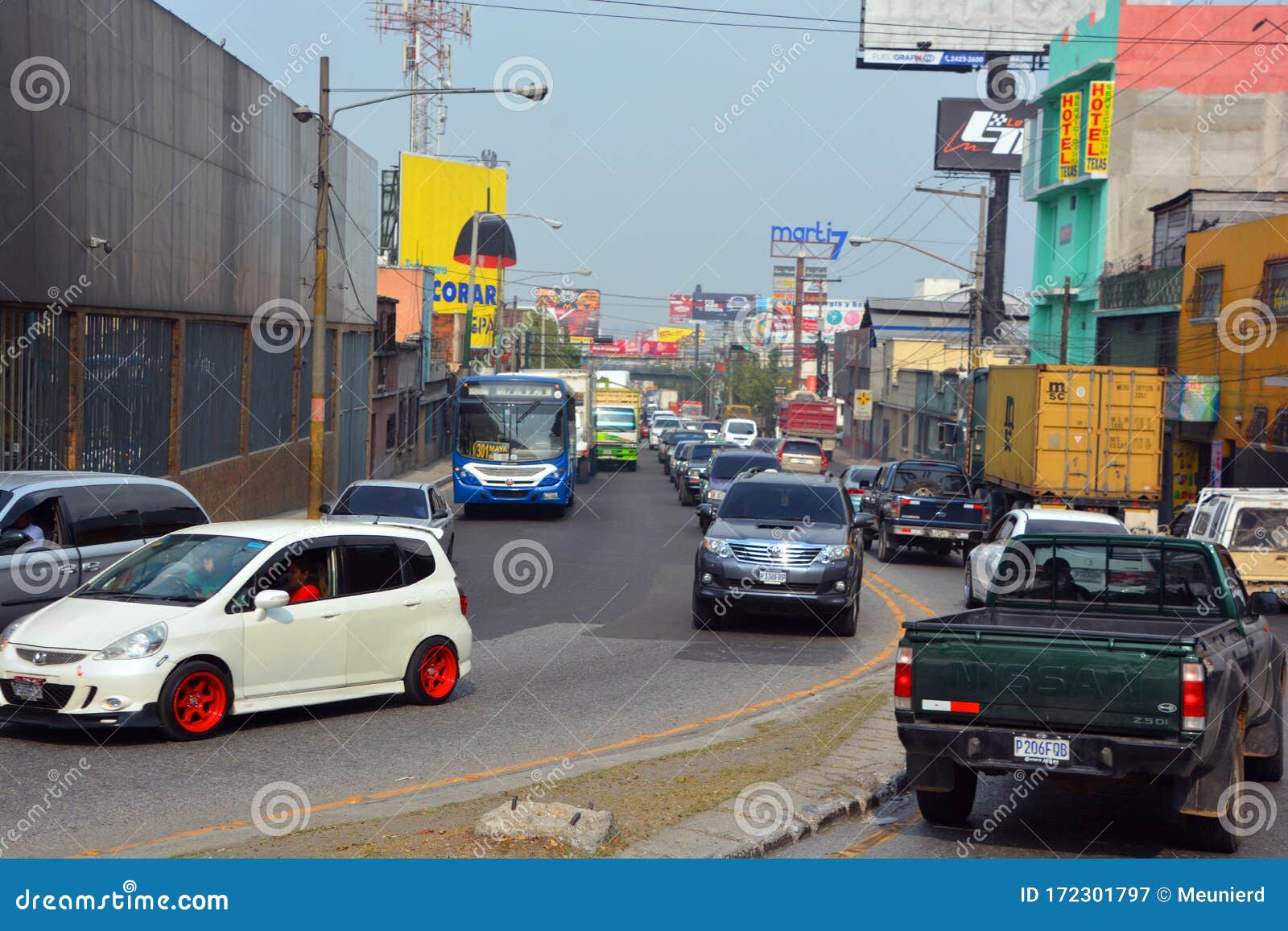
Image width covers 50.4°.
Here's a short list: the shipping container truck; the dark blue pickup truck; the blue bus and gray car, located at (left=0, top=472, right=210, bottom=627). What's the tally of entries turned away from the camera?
2

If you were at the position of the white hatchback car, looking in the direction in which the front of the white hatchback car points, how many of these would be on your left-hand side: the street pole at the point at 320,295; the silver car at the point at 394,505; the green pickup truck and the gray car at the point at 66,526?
1

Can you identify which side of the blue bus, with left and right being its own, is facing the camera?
front

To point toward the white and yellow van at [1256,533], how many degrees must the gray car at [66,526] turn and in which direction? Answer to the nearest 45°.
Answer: approximately 135° to its left

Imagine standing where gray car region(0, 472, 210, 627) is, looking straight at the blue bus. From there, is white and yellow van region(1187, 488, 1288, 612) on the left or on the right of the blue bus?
right

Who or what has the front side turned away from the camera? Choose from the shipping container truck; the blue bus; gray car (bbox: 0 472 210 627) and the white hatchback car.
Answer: the shipping container truck

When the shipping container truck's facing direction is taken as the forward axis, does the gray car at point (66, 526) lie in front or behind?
behind

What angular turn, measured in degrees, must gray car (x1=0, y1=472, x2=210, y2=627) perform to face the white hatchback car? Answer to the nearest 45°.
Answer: approximately 90° to its left

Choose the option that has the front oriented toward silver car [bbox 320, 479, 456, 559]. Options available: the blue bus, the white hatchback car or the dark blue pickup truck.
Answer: the blue bus

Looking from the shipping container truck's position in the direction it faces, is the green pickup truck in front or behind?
behind

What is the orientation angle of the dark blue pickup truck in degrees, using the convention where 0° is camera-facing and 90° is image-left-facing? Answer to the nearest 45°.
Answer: approximately 180°

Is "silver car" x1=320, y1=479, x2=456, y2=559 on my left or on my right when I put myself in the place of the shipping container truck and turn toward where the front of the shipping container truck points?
on my left

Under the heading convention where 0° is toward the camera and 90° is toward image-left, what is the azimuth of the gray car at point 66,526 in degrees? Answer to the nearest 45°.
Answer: approximately 45°

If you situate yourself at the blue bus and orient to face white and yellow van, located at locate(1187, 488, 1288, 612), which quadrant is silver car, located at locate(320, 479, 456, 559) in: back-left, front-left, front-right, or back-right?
front-right

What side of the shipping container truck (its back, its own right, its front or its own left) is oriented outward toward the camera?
back
